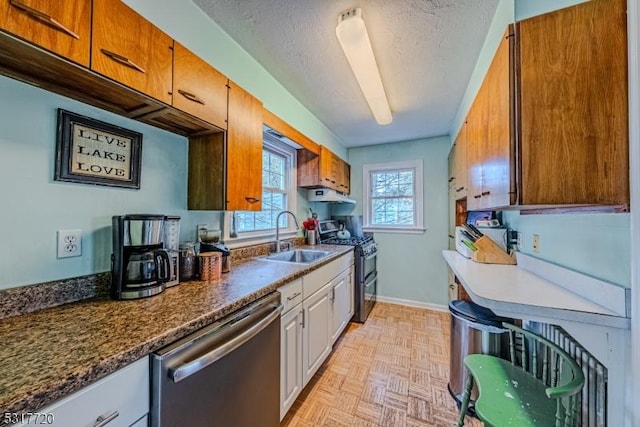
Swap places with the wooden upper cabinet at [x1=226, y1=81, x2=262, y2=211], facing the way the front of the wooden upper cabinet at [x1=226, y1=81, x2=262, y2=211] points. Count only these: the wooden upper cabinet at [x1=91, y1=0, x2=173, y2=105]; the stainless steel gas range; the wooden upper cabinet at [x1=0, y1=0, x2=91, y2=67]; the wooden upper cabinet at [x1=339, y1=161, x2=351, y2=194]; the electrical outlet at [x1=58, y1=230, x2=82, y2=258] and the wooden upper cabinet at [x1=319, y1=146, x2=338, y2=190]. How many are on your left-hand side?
3

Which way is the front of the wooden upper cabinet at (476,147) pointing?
to the viewer's left

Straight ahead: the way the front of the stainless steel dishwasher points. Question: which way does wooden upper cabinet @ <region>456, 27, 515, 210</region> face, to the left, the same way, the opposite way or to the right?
the opposite way

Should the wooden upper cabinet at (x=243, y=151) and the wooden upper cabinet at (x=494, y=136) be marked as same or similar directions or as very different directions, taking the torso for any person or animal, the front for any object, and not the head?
very different directions

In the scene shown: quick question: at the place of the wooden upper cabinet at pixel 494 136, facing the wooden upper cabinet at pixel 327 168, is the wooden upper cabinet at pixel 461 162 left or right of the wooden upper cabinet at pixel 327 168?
right

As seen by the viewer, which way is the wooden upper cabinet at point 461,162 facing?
to the viewer's left

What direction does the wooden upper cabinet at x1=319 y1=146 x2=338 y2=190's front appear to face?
to the viewer's right
